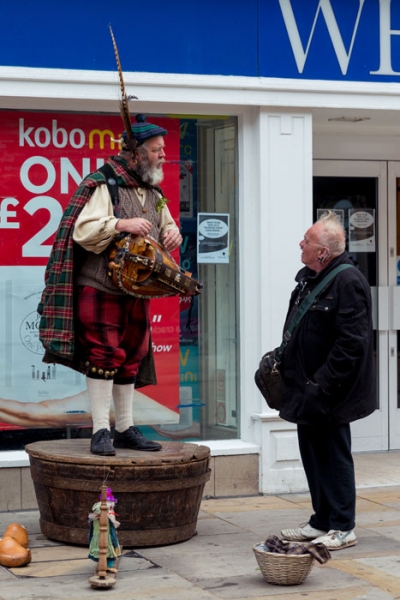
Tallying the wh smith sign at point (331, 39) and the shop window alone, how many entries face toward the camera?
2

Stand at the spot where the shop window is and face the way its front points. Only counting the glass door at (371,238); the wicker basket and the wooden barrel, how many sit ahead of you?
2

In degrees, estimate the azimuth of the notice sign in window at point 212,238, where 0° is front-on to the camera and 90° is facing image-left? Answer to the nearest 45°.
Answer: approximately 0°

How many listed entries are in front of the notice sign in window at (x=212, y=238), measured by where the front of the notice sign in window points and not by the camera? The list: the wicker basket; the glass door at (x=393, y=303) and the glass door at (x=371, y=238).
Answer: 1

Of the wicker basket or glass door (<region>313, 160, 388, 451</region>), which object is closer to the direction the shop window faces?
the wicker basket
